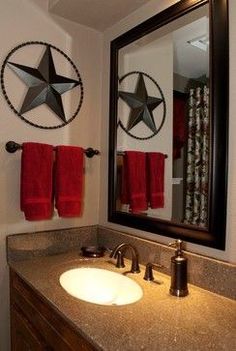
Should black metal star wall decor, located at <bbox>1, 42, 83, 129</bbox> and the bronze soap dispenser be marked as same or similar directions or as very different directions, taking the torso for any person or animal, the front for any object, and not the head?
very different directions

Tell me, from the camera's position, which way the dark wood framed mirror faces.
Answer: facing the viewer and to the left of the viewer

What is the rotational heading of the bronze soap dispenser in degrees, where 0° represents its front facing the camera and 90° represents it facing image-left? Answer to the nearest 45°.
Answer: approximately 90°

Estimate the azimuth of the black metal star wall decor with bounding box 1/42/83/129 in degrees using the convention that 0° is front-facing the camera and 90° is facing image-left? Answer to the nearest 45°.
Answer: approximately 315°

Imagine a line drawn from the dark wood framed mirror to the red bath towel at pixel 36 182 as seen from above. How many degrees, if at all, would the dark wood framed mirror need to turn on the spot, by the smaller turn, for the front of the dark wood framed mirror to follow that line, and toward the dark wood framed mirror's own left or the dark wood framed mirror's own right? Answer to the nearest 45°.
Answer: approximately 45° to the dark wood framed mirror's own right

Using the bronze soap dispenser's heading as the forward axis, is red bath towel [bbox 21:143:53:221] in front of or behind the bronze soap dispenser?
in front
